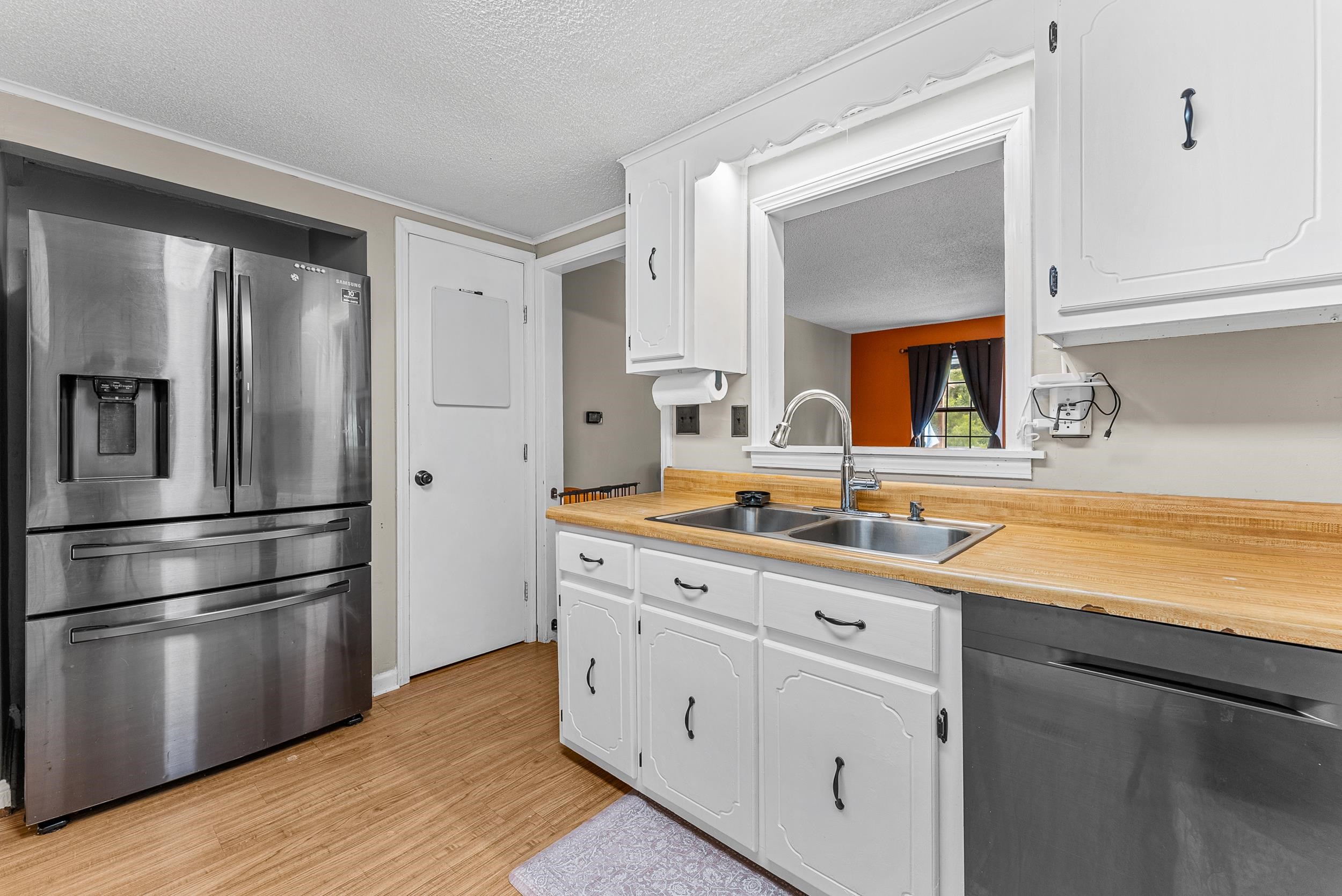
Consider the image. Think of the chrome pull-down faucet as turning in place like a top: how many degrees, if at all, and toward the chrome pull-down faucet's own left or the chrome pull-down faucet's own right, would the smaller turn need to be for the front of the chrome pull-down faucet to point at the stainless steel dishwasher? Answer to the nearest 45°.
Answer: approximately 90° to the chrome pull-down faucet's own left

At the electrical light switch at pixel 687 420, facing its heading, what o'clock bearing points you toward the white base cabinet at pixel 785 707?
The white base cabinet is roughly at 10 o'clock from the electrical light switch.

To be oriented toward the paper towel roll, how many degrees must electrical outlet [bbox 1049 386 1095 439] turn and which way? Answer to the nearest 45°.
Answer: approximately 45° to its right

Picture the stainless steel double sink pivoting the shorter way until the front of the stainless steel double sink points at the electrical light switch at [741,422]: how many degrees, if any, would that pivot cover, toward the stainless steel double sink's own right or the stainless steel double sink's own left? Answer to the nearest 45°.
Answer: approximately 90° to the stainless steel double sink's own right

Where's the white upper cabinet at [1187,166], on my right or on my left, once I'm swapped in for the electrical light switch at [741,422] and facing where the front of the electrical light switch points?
on my left

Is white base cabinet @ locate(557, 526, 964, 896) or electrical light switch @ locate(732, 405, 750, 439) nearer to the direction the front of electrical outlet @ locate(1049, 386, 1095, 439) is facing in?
the white base cabinet

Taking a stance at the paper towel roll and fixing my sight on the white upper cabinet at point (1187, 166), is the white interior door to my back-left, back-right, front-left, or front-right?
back-right

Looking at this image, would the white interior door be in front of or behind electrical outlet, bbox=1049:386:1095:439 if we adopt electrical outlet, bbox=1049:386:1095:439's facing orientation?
in front
